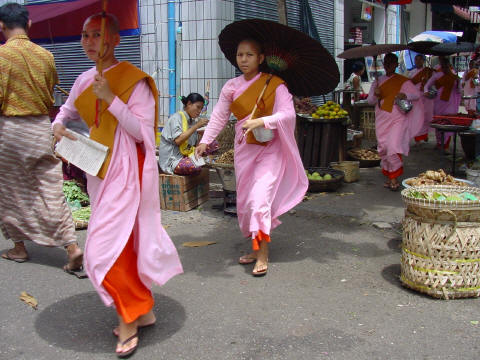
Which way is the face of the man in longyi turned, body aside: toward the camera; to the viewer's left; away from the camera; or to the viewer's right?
away from the camera

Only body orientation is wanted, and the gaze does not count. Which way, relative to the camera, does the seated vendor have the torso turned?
to the viewer's right

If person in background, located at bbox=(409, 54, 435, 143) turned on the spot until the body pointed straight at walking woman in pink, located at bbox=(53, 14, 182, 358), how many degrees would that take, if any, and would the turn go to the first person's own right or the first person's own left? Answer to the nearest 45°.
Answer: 0° — they already face them

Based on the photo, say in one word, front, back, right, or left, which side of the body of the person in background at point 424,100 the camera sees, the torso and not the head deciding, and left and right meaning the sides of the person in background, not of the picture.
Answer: front

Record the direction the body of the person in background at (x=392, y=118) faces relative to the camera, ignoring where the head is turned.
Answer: toward the camera

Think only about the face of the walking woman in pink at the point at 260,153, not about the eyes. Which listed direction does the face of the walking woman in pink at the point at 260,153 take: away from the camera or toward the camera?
toward the camera

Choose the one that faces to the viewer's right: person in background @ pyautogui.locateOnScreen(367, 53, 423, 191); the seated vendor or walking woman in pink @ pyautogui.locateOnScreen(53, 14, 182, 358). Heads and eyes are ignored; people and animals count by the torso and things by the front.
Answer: the seated vendor

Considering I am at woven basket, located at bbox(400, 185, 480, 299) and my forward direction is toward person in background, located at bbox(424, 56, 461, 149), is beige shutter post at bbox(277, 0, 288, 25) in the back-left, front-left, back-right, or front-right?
front-left

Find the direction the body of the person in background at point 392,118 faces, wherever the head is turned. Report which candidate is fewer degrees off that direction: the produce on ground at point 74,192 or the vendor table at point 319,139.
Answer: the produce on ground

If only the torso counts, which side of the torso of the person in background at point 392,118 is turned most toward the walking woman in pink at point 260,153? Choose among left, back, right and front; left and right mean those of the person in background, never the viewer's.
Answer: front

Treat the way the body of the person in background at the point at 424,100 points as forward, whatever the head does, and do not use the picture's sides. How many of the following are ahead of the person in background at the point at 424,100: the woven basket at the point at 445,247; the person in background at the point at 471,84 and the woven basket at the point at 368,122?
1

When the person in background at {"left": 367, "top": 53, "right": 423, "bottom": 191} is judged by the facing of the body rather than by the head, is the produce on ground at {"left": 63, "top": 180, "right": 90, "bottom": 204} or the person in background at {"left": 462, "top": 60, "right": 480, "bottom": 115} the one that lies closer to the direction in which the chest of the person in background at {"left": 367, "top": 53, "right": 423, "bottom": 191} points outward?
the produce on ground

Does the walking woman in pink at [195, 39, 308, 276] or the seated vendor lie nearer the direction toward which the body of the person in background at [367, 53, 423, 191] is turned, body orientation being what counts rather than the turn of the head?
the walking woman in pink

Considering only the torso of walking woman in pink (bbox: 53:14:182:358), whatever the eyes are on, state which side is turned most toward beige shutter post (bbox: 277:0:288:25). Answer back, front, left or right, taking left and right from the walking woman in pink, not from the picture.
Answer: back

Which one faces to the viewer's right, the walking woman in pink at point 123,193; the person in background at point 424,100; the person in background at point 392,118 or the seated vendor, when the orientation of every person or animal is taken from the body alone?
the seated vendor
